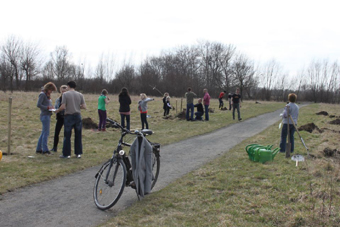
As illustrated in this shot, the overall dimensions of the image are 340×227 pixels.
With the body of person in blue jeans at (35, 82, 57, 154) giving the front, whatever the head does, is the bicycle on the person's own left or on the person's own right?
on the person's own right

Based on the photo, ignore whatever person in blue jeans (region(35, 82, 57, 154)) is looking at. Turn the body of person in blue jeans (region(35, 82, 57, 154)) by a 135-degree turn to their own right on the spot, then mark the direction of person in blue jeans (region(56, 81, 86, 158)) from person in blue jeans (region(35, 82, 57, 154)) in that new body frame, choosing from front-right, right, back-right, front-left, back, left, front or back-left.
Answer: left

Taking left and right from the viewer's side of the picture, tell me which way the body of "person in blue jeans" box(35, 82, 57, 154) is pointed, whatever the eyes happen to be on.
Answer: facing to the right of the viewer

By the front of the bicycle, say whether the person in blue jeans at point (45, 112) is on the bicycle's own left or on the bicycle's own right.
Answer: on the bicycle's own right

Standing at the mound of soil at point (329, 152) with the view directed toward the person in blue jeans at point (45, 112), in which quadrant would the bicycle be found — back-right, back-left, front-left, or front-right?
front-left

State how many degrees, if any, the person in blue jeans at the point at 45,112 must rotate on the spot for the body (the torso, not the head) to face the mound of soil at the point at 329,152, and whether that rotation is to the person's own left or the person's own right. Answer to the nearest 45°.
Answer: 0° — they already face it

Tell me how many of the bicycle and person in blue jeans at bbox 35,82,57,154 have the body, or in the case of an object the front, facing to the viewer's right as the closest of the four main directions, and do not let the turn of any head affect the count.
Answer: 1

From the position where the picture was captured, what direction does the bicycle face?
facing the viewer and to the left of the viewer

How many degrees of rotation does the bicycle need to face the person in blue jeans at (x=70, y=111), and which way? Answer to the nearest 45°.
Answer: approximately 135° to its right
